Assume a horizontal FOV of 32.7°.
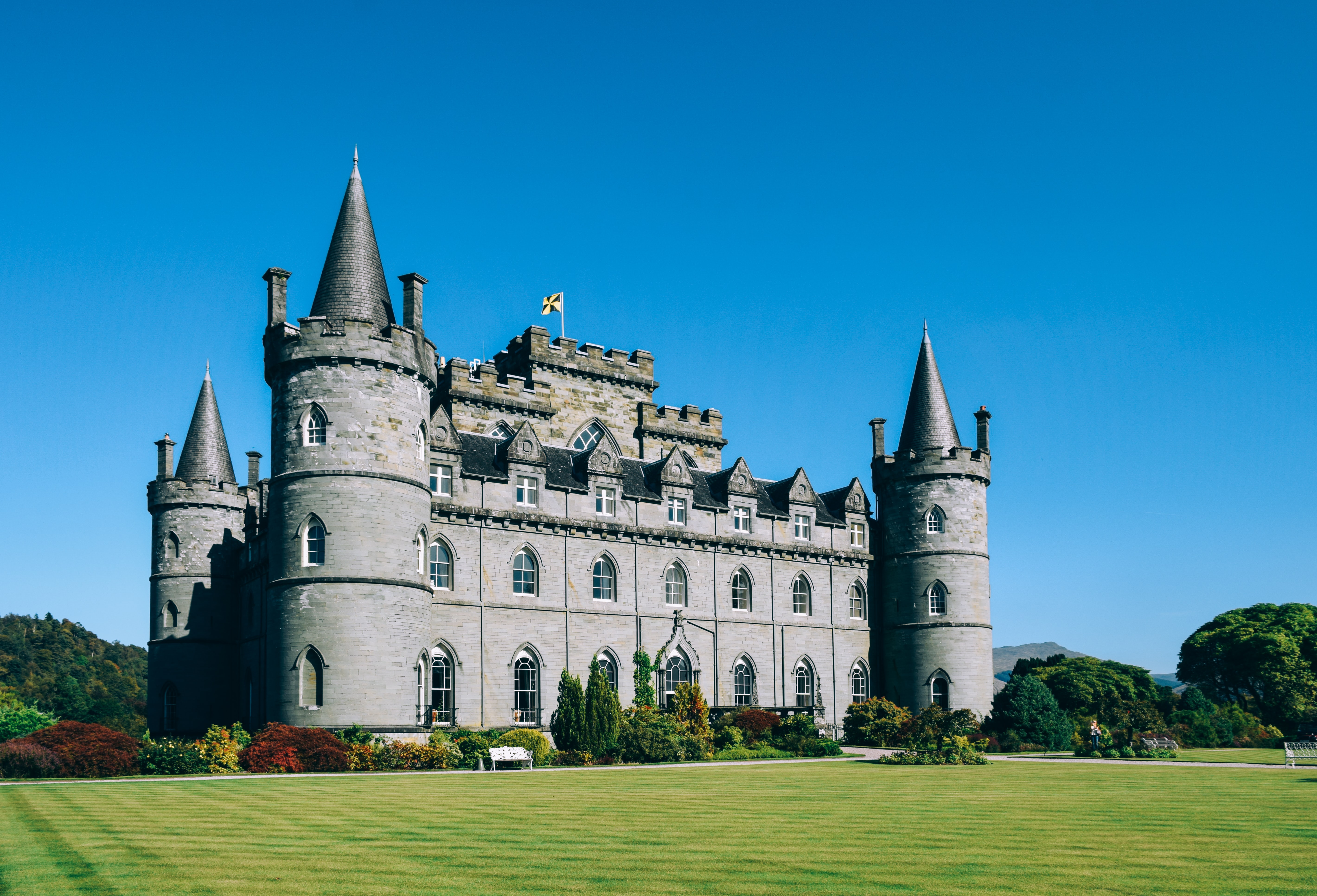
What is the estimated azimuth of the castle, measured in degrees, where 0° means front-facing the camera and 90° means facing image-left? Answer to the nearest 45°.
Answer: approximately 315°

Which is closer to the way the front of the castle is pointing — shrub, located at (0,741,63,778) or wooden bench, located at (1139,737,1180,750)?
the wooden bench

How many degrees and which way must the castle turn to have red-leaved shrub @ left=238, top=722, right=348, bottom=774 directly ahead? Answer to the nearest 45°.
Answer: approximately 45° to its right

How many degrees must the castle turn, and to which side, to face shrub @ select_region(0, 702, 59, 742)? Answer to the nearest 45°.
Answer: approximately 135° to its right

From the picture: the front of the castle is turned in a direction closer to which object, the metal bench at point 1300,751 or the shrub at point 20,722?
the metal bench

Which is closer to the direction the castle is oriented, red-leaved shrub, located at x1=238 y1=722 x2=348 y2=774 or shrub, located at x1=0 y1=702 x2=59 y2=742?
the red-leaved shrub

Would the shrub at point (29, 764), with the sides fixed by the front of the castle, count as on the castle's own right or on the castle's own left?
on the castle's own right
